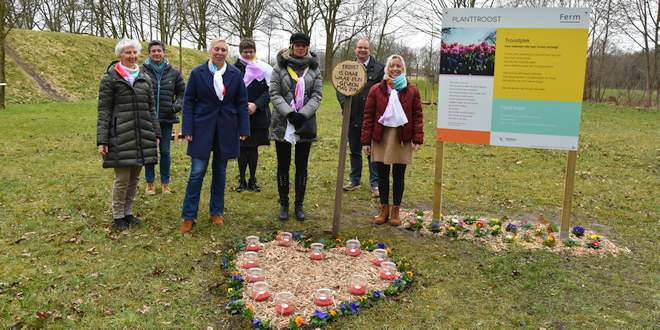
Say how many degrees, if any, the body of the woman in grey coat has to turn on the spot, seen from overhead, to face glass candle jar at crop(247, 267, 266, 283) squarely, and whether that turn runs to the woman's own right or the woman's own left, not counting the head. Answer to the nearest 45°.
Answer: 0° — they already face it

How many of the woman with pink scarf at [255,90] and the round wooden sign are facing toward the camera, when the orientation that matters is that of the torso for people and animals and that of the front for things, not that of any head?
2

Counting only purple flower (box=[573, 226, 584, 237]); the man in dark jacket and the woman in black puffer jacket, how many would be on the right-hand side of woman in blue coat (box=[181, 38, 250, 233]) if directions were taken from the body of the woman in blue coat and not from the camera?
1

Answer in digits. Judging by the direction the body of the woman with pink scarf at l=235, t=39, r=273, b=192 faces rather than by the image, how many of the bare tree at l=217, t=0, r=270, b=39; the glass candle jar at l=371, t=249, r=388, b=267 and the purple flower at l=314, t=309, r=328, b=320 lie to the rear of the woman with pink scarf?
1

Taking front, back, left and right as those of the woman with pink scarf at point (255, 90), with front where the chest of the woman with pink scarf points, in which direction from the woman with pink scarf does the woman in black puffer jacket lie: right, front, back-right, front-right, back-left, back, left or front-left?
front-right

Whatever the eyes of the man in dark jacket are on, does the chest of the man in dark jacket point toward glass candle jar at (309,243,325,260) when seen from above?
yes

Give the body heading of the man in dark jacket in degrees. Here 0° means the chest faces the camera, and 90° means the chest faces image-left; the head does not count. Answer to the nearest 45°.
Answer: approximately 0°

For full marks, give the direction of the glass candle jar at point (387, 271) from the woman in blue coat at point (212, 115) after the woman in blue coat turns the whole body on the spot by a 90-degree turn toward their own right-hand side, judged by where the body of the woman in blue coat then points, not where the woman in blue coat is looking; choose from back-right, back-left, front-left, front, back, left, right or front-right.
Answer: back-left

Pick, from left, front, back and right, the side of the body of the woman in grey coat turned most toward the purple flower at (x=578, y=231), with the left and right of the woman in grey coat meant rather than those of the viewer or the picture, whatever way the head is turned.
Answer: left
